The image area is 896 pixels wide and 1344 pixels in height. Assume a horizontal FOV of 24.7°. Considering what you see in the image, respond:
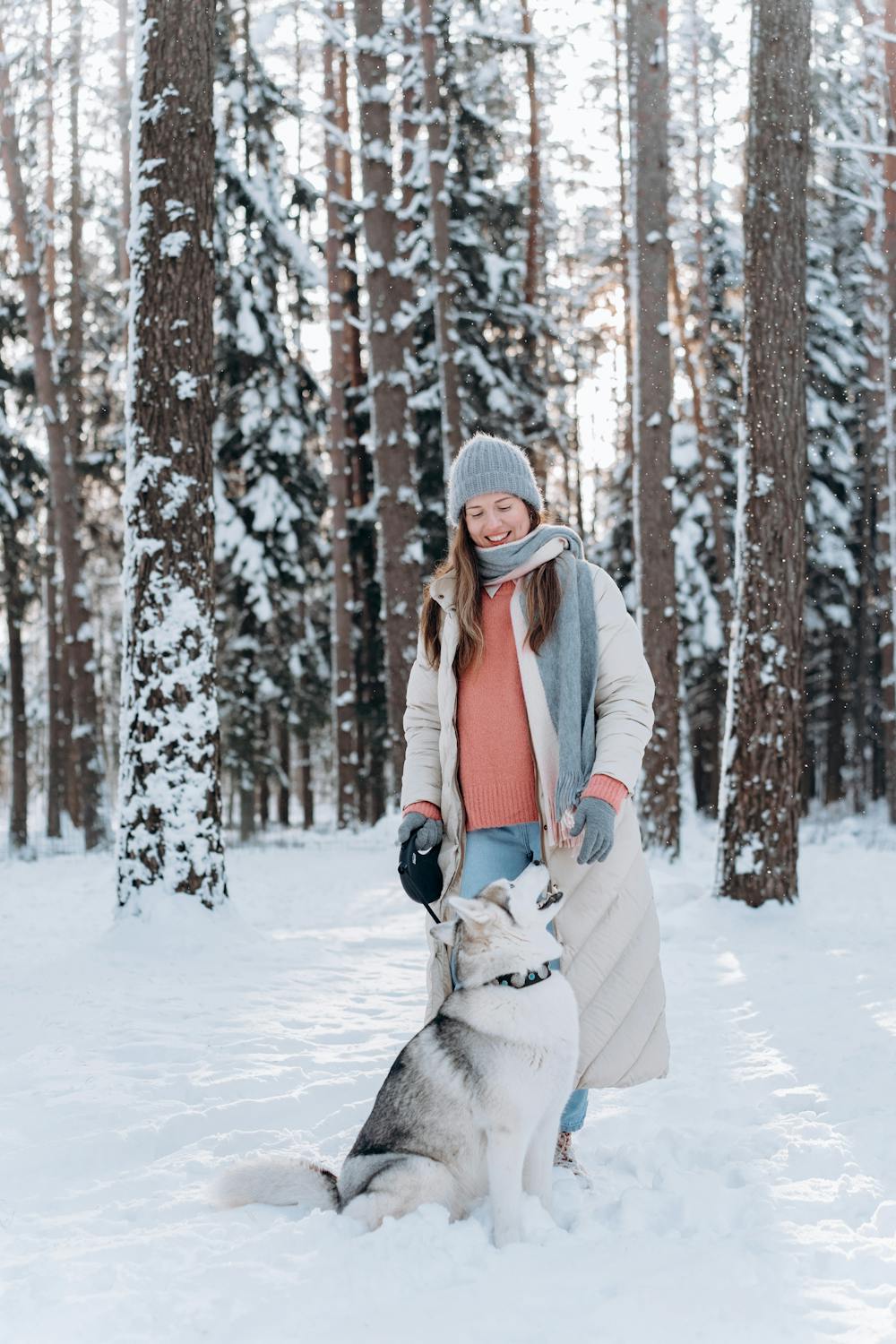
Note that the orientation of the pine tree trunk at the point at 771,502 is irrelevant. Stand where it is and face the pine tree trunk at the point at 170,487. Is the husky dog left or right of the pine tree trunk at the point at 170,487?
left

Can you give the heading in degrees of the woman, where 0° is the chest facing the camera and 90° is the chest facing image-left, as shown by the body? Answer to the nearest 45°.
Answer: approximately 0°

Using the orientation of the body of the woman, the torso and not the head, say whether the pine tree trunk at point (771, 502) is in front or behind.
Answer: behind

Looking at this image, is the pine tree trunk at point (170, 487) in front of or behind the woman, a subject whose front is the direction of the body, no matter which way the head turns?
behind
